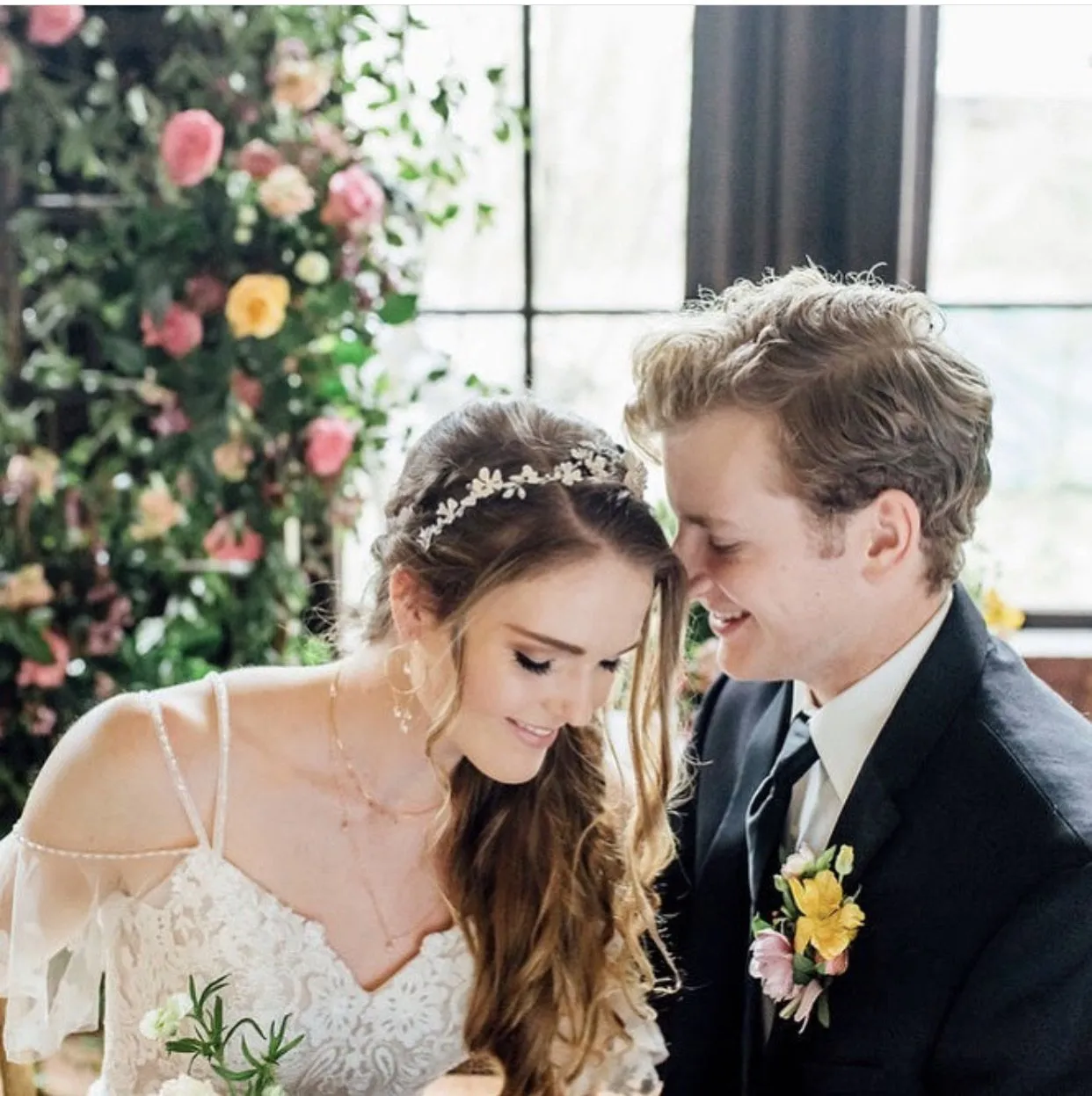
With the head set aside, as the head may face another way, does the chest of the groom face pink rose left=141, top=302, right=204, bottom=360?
no

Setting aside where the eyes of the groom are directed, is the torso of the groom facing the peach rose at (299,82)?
no

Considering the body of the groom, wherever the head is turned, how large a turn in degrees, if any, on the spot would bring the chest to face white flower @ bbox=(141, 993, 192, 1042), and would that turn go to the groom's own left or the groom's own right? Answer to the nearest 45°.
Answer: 0° — they already face it

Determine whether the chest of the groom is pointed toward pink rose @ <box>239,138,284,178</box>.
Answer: no

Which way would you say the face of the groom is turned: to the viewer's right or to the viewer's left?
to the viewer's left

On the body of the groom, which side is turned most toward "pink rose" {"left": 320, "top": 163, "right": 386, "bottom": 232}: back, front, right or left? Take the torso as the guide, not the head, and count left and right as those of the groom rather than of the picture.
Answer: right

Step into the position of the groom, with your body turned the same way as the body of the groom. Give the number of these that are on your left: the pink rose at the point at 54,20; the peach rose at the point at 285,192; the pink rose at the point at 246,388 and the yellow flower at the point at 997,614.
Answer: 0

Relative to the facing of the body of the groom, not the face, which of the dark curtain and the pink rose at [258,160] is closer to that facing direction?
the pink rose

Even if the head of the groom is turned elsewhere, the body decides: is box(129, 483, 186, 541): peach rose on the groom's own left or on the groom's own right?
on the groom's own right

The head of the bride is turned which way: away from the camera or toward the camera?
toward the camera

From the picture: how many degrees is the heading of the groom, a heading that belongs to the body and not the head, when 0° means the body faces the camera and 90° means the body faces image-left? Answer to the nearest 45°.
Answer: approximately 45°

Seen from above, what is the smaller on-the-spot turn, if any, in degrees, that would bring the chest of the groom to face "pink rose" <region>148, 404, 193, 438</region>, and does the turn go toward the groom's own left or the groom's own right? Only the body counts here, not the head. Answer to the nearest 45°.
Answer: approximately 90° to the groom's own right

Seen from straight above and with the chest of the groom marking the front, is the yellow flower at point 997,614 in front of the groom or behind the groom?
behind
